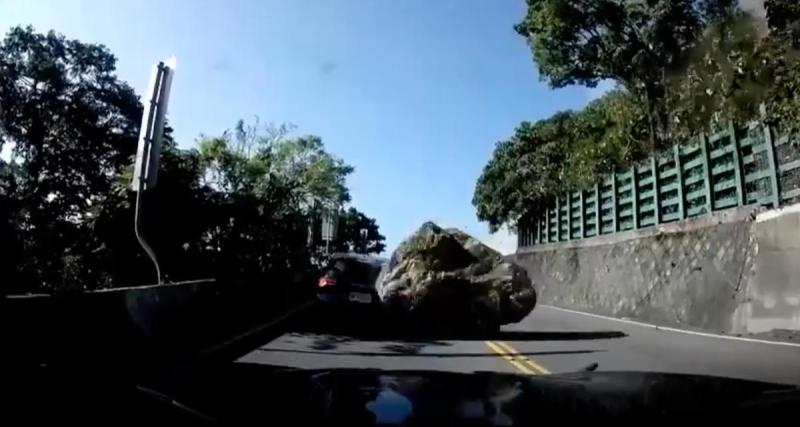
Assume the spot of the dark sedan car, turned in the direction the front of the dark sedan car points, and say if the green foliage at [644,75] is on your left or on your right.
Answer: on your right

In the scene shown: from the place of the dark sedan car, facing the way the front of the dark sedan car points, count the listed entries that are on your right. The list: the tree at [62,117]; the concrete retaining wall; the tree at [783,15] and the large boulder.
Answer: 3

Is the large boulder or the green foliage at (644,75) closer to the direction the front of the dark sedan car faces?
the green foliage

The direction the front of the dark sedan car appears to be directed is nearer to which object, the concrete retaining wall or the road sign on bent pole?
the concrete retaining wall

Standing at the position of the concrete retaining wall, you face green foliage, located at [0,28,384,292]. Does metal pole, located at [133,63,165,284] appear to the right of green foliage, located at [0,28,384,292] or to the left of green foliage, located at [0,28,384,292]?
left

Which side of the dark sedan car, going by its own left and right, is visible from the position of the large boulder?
right

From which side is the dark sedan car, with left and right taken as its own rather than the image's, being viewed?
back
